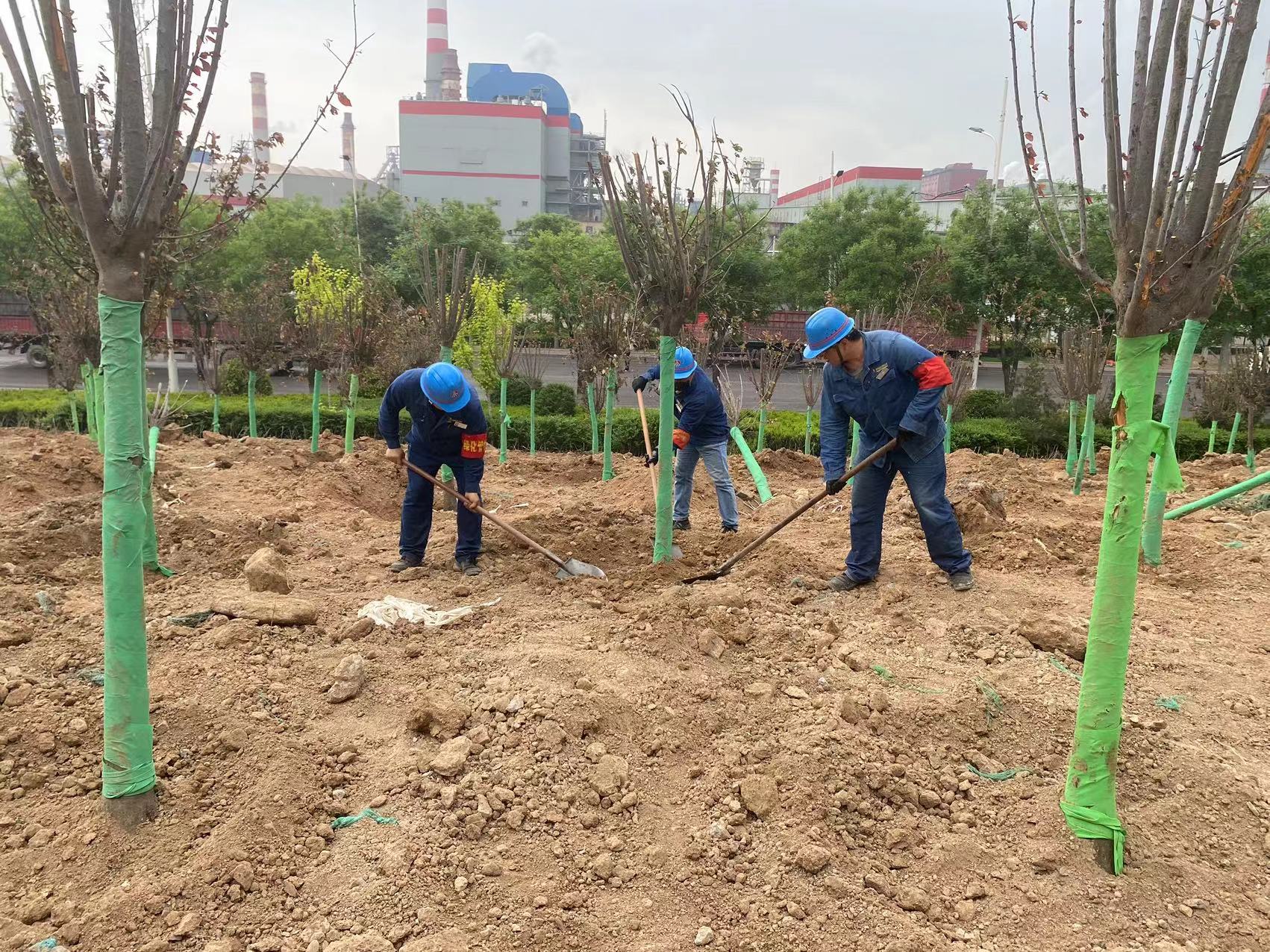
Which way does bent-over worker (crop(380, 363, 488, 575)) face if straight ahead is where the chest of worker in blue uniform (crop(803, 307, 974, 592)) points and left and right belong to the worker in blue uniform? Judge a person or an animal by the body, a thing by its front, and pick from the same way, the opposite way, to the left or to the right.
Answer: to the left

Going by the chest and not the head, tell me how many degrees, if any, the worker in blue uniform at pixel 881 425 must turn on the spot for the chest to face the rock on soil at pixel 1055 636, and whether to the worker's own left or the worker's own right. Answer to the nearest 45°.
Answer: approximately 90° to the worker's own left

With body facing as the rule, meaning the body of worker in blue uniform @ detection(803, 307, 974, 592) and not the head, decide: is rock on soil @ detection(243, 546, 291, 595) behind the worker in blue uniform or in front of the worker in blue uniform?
in front

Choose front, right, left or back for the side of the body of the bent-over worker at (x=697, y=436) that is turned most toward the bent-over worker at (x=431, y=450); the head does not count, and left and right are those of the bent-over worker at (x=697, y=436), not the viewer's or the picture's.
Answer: front

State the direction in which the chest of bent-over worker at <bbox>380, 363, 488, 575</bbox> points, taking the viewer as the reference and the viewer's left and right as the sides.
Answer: facing the viewer

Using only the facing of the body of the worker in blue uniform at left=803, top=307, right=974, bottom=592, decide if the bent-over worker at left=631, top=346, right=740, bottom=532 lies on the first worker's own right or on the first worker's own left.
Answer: on the first worker's own right

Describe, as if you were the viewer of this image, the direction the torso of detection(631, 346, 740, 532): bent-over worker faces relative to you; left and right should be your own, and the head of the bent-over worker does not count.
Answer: facing the viewer and to the left of the viewer

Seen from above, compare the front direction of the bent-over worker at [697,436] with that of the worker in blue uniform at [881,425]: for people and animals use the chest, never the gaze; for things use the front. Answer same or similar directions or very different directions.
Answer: same or similar directions

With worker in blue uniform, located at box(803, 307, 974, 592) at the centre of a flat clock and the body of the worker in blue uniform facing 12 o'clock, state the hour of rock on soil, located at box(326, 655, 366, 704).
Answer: The rock on soil is roughly at 12 o'clock from the worker in blue uniform.

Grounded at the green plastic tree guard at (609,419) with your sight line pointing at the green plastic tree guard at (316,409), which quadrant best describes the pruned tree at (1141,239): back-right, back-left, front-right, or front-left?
back-left

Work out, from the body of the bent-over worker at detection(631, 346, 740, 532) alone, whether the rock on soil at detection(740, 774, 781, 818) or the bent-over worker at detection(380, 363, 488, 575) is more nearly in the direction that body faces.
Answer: the bent-over worker

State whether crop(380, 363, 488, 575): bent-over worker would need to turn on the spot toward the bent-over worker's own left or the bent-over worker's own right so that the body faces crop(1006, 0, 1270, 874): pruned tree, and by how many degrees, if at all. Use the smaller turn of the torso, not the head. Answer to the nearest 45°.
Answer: approximately 45° to the bent-over worker's own left

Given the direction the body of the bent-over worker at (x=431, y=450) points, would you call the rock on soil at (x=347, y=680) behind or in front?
in front

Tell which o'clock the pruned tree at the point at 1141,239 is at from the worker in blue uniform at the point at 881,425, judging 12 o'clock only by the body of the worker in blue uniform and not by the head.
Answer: The pruned tree is roughly at 10 o'clock from the worker in blue uniform.

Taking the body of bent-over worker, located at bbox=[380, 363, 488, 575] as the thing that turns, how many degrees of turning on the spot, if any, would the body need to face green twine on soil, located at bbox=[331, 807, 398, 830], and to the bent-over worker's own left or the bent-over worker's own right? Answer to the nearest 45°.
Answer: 0° — they already face it

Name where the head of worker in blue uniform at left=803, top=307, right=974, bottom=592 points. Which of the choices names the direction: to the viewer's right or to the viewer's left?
to the viewer's left

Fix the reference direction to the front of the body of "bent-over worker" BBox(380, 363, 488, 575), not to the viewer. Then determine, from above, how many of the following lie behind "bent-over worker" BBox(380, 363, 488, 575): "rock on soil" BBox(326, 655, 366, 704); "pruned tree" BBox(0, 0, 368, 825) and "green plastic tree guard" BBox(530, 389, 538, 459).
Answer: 1

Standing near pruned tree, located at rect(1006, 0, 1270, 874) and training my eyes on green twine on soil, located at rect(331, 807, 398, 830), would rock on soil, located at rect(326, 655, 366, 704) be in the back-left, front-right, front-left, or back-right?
front-right

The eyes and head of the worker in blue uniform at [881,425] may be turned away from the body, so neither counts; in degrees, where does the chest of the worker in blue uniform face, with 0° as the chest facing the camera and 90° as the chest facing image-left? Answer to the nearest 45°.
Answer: approximately 45°
